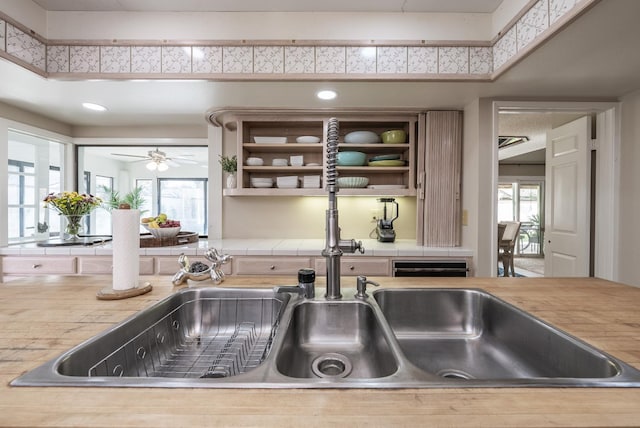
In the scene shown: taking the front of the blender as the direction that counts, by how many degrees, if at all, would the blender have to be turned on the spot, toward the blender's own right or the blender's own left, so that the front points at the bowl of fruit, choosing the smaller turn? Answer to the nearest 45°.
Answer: approximately 90° to the blender's own right

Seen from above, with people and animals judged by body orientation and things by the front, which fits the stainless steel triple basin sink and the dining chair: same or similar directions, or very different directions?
very different directions

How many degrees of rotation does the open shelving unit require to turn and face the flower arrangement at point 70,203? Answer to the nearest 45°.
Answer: approximately 90° to its right

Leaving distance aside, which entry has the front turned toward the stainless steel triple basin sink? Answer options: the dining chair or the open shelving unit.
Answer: the open shelving unit

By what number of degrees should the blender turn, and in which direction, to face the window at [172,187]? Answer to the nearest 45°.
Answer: approximately 135° to its right

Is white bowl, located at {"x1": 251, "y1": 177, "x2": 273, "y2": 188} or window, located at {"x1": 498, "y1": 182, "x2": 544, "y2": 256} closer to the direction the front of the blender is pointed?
the white bowl

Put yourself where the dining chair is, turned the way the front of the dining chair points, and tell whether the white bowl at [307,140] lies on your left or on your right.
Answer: on your left

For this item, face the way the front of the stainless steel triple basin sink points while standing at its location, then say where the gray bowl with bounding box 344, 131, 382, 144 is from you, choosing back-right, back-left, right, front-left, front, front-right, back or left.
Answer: back

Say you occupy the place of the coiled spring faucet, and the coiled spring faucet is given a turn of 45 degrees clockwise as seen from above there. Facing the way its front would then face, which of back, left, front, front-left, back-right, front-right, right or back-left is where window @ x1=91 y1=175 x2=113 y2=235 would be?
right

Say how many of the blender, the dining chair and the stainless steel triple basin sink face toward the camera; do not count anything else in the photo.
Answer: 2
